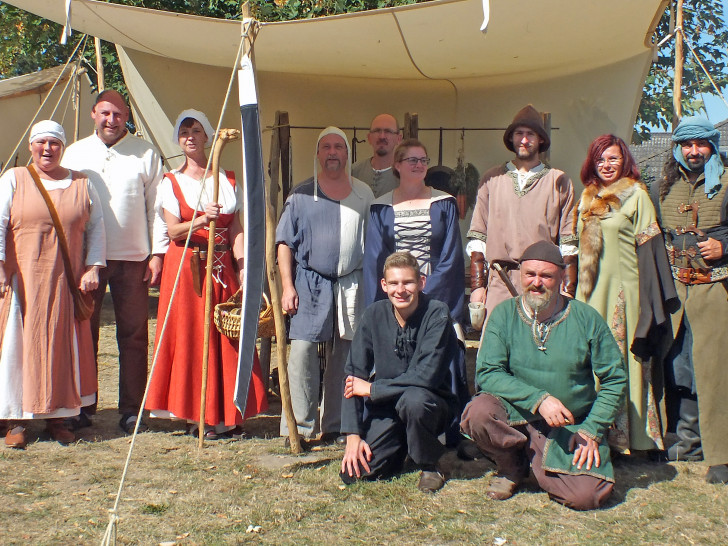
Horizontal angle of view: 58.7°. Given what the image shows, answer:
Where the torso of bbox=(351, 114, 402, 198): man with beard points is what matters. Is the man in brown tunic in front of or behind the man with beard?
in front

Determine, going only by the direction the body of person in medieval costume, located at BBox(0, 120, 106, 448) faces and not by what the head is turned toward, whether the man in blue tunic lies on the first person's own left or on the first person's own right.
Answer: on the first person's own left

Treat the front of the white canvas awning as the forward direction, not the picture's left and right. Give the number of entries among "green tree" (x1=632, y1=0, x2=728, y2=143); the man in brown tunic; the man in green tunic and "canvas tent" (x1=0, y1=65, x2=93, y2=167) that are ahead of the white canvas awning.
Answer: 2

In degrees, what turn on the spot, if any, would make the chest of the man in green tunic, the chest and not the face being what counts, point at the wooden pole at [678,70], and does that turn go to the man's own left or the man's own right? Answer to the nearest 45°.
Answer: approximately 180°

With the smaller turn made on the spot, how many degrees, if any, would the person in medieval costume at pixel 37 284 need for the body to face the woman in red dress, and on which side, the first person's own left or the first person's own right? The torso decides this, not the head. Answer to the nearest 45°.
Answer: approximately 90° to the first person's own left

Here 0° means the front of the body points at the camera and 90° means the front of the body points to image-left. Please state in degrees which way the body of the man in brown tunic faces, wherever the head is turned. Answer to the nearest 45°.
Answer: approximately 0°

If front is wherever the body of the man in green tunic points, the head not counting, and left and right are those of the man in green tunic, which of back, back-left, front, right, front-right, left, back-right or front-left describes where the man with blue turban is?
back-left

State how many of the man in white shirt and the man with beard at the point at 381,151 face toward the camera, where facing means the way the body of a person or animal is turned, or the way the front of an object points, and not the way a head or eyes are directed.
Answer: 2

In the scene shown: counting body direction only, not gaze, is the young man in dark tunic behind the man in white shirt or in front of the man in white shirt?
in front

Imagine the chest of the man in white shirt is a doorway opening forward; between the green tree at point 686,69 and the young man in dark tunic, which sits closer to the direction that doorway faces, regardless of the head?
the young man in dark tunic
